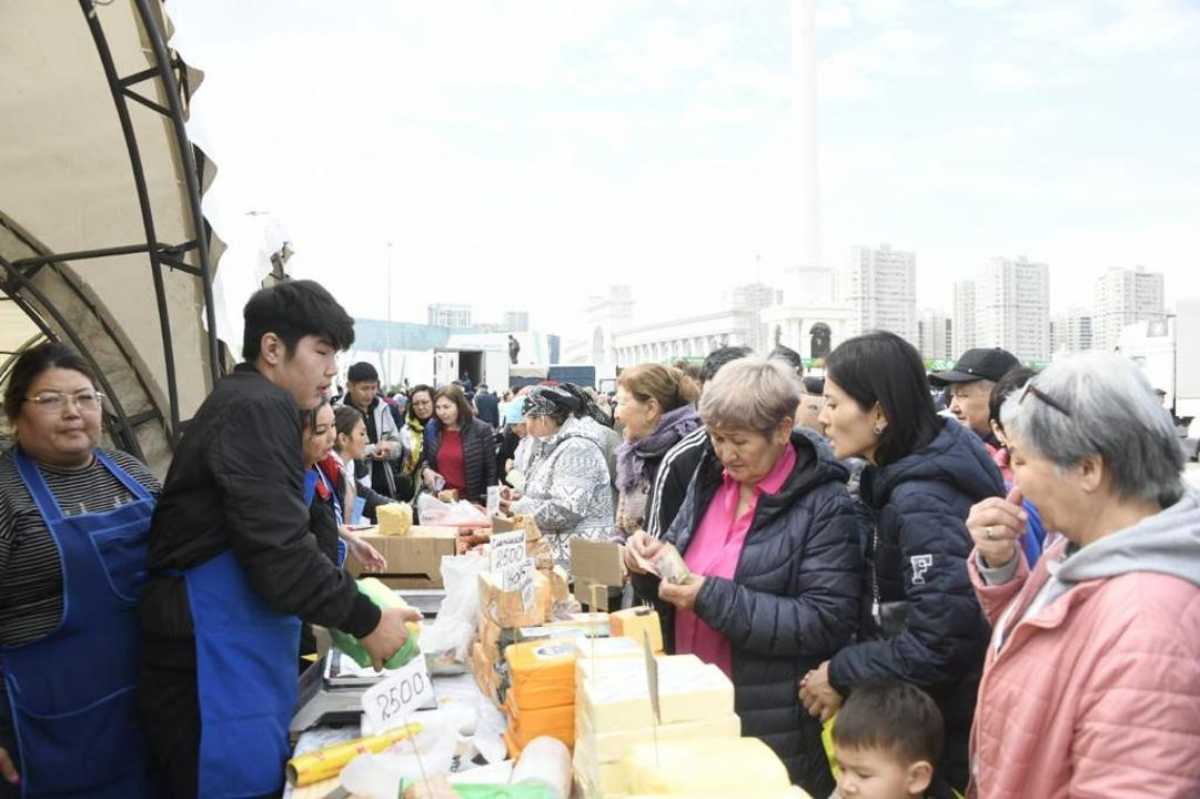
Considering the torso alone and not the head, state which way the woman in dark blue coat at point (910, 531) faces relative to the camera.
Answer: to the viewer's left

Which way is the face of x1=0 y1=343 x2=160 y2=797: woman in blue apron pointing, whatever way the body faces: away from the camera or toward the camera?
toward the camera

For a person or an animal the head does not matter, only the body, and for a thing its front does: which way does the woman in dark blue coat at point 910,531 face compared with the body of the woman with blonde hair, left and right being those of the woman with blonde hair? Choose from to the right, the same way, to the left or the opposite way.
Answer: the same way

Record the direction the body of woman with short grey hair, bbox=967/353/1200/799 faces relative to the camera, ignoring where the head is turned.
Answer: to the viewer's left

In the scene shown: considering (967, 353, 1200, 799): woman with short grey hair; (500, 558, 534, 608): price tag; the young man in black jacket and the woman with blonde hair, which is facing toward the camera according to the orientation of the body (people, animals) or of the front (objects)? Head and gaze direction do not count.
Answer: the price tag

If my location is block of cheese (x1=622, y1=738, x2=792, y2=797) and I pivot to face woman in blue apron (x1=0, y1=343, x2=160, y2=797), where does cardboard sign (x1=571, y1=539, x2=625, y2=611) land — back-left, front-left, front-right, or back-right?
front-right

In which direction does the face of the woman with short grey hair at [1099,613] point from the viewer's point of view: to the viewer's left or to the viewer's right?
to the viewer's left

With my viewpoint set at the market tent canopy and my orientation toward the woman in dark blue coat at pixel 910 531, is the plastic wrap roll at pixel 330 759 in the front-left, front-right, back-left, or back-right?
front-right

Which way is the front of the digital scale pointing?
to the viewer's left

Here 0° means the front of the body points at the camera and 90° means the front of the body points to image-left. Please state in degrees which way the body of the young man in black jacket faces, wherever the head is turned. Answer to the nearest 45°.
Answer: approximately 270°

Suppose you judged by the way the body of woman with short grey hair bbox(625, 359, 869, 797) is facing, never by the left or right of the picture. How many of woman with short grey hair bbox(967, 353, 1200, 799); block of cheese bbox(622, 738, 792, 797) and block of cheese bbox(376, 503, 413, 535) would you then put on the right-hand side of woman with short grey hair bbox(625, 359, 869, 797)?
1

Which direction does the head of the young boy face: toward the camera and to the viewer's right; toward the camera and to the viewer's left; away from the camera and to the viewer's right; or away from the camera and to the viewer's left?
toward the camera and to the viewer's left
